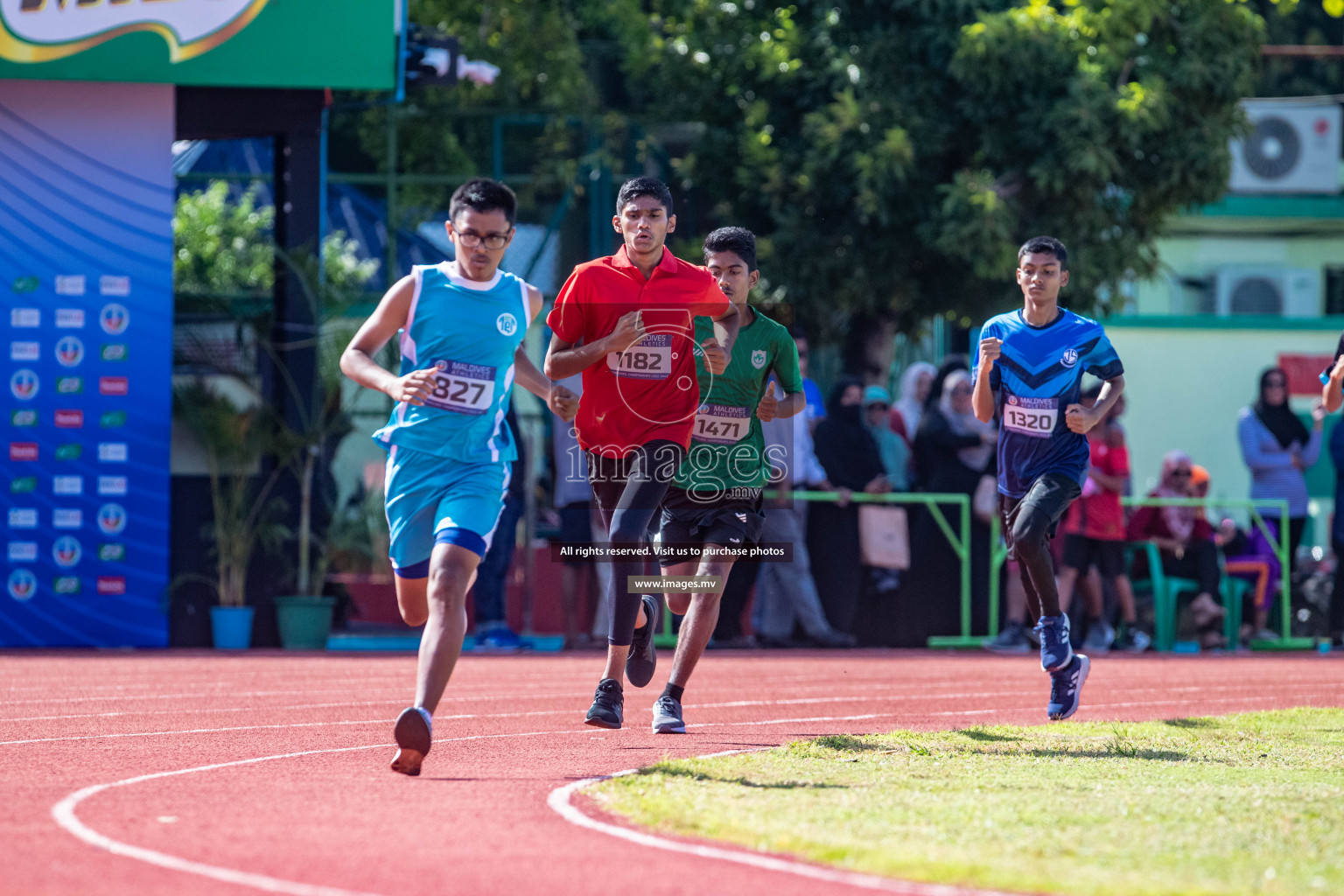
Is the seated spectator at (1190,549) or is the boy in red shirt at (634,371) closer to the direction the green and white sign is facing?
the boy in red shirt

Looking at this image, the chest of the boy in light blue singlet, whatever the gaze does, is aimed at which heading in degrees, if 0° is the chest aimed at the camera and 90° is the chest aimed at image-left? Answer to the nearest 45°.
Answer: approximately 0°

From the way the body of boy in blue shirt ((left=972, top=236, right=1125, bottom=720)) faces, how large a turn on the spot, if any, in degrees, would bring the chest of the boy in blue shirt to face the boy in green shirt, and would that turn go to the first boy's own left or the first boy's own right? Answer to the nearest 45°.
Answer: approximately 45° to the first boy's own right

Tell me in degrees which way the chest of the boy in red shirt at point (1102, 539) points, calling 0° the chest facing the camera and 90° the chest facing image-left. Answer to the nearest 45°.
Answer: approximately 45°

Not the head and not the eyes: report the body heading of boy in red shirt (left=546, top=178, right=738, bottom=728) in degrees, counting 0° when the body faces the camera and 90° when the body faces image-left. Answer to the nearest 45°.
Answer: approximately 0°
